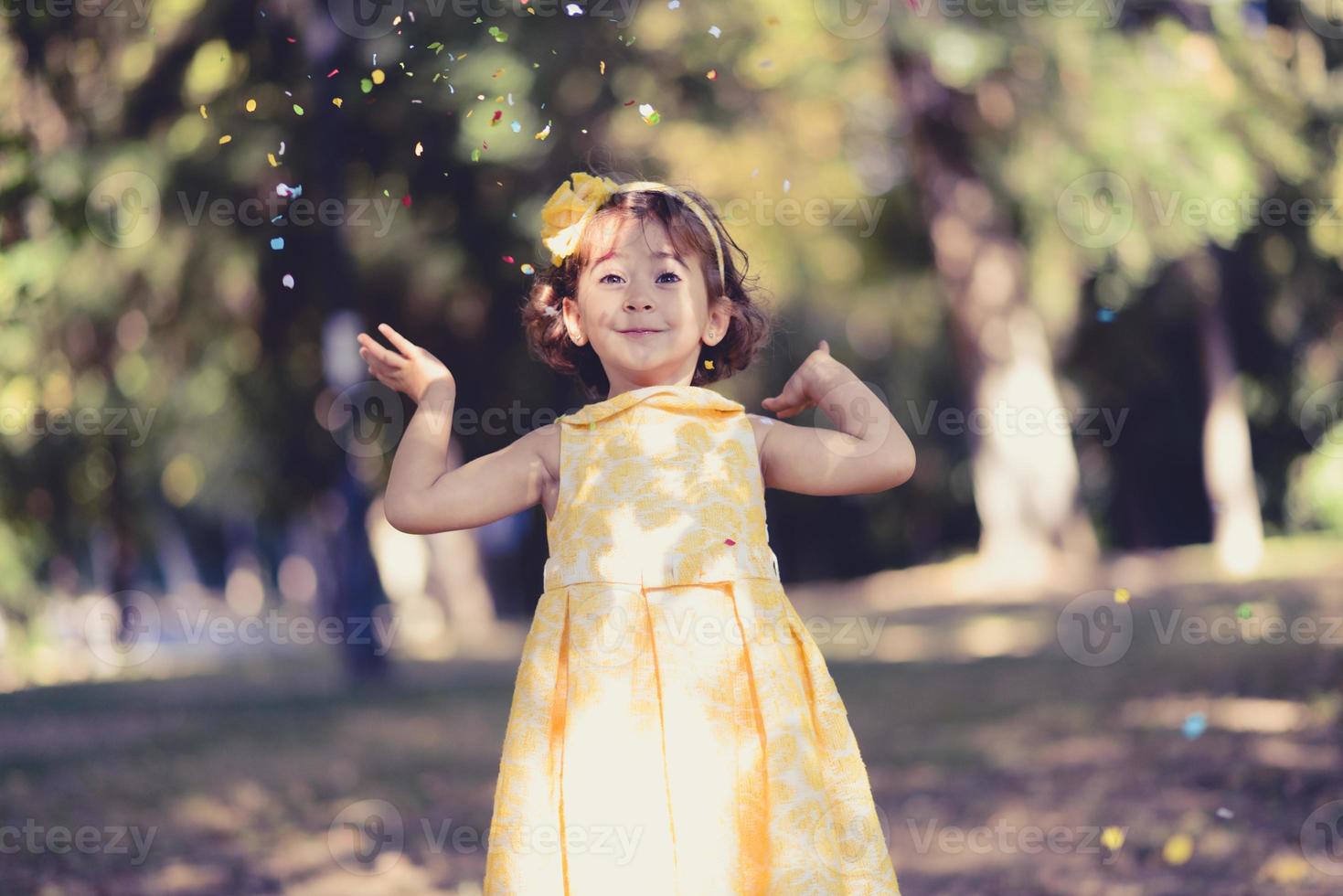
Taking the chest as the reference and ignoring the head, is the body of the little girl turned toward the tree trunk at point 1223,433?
no

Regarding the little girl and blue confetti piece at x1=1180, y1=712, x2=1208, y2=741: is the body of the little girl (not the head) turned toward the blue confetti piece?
no

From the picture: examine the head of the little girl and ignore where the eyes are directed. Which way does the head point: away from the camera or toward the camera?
toward the camera

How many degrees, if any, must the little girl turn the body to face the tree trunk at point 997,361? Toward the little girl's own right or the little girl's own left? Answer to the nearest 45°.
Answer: approximately 180°

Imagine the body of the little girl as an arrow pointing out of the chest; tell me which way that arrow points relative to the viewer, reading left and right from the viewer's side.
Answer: facing the viewer

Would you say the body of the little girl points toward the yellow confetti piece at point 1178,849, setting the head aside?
no

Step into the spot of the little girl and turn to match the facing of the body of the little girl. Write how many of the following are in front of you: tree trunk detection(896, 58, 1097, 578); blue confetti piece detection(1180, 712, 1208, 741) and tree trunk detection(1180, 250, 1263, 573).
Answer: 0
